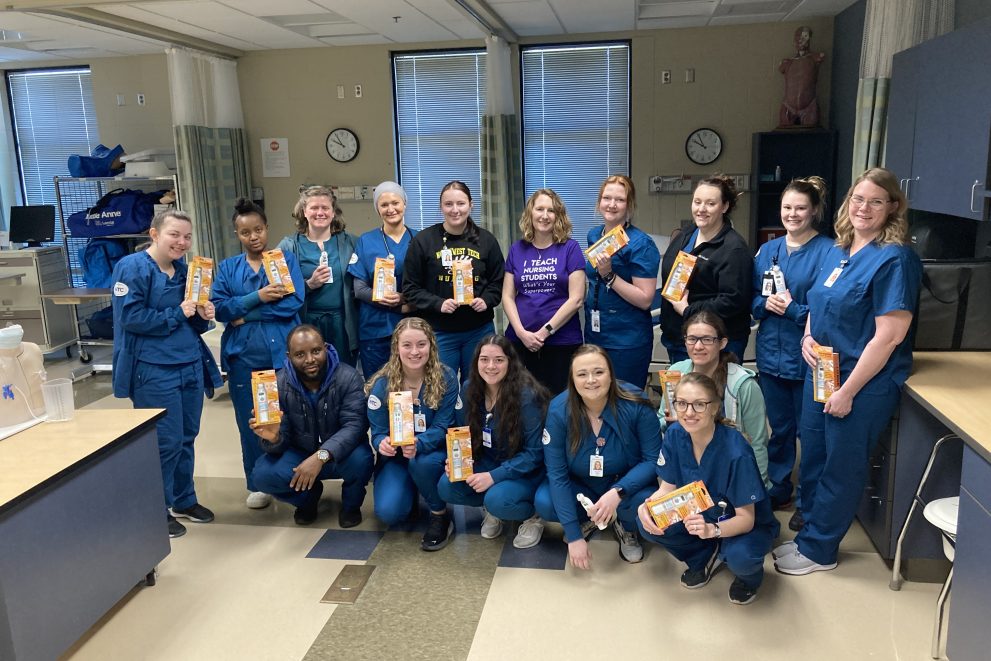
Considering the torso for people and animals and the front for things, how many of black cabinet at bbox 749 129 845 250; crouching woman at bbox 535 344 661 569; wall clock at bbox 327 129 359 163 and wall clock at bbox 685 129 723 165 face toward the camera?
4

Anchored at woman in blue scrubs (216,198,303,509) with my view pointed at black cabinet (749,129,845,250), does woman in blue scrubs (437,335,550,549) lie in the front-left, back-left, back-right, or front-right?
front-right

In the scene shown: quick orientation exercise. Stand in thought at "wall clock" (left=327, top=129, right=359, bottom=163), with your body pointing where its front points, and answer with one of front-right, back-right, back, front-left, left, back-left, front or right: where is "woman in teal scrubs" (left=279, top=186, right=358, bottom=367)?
front

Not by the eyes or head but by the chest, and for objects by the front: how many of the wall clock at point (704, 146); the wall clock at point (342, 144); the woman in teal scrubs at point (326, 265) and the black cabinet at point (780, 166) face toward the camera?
4

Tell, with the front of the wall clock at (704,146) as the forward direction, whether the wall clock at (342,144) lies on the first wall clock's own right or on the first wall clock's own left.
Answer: on the first wall clock's own right

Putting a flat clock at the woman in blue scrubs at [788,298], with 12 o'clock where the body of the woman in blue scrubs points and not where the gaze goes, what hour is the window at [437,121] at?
The window is roughly at 3 o'clock from the woman in blue scrubs.

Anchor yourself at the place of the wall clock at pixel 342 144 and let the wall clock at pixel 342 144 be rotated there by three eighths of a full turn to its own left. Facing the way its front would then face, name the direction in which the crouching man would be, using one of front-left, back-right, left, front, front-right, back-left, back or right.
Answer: back-right

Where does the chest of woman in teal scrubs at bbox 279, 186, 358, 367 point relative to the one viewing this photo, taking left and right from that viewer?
facing the viewer

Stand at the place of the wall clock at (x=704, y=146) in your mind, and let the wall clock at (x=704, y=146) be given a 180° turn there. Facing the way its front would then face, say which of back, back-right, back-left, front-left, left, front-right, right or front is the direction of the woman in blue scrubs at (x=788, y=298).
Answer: back

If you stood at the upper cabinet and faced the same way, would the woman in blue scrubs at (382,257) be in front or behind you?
in front

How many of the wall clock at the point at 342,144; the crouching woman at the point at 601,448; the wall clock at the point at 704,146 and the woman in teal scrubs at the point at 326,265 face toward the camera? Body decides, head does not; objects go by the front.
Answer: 4

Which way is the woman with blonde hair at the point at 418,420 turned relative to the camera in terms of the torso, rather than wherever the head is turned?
toward the camera

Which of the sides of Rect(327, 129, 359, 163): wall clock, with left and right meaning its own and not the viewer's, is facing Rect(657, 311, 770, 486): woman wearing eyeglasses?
front

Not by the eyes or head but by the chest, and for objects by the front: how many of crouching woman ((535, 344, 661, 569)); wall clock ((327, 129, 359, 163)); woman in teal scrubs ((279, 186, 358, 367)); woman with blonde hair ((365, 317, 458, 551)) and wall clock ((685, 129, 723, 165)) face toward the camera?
5

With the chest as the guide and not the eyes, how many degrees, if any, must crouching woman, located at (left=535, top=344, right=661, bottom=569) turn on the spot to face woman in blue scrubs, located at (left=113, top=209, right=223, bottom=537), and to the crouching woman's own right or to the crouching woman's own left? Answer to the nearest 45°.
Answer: approximately 90° to the crouching woman's own right

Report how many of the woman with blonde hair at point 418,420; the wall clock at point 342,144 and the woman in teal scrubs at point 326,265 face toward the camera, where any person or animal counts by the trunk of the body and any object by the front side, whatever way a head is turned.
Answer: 3

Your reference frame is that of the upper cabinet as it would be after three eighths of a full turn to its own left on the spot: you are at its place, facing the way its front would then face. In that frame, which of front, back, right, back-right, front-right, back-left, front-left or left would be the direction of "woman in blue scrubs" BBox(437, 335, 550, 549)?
back-right

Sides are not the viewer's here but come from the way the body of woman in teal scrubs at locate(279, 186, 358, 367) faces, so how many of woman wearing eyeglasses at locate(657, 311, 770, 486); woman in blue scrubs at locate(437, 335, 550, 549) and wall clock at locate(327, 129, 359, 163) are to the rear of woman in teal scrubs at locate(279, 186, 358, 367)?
1

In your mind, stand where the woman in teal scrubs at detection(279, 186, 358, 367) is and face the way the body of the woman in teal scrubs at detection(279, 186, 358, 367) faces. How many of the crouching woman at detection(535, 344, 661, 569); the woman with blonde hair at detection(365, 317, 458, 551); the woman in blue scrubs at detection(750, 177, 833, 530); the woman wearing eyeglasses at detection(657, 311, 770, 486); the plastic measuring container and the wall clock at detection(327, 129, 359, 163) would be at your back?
1

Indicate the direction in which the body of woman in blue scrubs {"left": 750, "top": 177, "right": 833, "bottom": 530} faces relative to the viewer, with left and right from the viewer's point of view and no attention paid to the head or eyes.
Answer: facing the viewer and to the left of the viewer

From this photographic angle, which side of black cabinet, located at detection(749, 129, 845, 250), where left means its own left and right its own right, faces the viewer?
front

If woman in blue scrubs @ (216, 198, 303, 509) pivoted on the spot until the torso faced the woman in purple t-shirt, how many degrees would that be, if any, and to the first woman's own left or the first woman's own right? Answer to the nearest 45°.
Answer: approximately 45° to the first woman's own left
